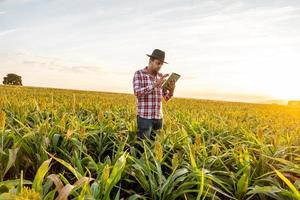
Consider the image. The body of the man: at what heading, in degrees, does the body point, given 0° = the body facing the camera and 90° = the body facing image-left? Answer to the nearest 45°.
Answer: approximately 315°
